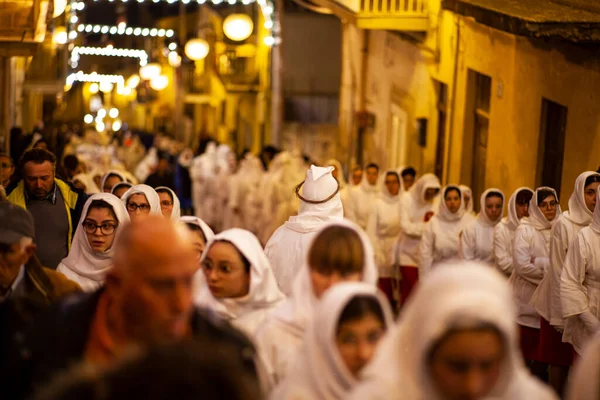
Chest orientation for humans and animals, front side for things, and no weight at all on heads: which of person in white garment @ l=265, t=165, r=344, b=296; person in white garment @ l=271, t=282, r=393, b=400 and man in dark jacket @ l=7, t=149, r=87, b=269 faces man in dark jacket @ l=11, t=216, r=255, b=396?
man in dark jacket @ l=7, t=149, r=87, b=269

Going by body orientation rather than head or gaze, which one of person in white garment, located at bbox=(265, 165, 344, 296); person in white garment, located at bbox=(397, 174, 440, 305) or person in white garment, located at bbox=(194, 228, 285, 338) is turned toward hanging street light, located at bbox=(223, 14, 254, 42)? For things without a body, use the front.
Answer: person in white garment, located at bbox=(265, 165, 344, 296)

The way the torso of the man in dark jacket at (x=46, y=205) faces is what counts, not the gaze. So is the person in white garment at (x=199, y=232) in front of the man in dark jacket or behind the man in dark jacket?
in front

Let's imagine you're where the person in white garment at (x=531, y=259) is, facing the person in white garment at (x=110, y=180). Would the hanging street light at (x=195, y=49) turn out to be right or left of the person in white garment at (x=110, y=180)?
right

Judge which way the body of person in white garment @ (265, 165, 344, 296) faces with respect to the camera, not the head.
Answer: away from the camera

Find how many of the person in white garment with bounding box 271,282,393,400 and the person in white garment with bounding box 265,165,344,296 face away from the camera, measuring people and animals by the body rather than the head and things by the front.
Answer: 1

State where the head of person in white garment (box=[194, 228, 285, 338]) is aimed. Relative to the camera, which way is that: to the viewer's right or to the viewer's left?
to the viewer's left

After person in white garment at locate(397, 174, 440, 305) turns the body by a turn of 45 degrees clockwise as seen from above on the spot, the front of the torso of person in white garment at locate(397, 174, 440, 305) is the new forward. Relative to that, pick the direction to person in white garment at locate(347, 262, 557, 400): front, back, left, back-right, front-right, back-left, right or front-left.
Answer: front
